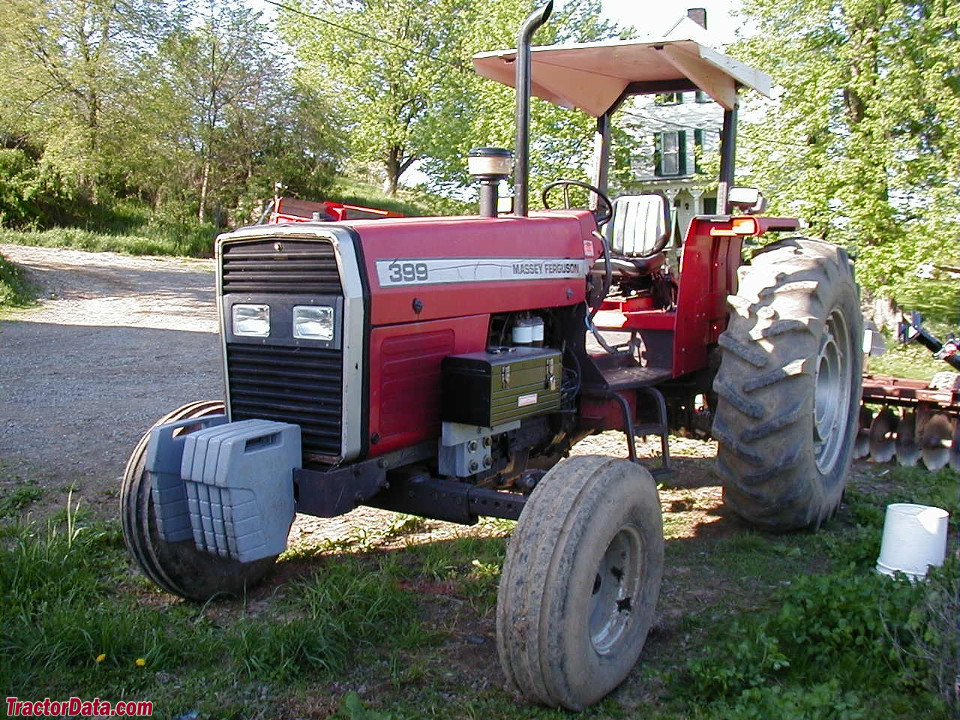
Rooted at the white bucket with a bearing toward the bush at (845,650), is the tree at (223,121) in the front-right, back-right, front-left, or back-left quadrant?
back-right

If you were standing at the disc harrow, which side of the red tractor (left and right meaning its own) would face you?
back

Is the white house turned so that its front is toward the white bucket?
yes

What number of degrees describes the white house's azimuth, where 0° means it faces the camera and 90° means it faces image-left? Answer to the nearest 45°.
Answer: approximately 0°

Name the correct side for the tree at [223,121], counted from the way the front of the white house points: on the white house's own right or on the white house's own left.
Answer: on the white house's own right

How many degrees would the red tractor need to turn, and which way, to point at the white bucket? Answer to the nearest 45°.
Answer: approximately 135° to its left

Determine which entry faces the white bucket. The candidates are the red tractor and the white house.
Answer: the white house

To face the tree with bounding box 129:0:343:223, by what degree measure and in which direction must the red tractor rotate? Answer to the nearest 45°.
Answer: approximately 135° to its right

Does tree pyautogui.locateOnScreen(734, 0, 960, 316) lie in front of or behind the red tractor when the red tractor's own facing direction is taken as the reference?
behind

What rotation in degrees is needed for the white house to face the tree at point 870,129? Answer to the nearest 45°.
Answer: approximately 45° to its left
